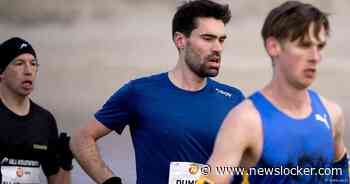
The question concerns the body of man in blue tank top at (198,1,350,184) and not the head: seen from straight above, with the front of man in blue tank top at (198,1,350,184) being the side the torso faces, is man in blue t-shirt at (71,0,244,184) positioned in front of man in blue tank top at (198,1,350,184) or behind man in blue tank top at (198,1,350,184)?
behind

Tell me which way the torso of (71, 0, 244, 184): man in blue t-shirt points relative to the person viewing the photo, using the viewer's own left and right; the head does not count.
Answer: facing the viewer and to the right of the viewer

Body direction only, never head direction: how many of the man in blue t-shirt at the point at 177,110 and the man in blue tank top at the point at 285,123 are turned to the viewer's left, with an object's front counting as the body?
0

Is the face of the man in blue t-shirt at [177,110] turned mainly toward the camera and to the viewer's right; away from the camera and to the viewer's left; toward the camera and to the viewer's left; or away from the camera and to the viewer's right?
toward the camera and to the viewer's right

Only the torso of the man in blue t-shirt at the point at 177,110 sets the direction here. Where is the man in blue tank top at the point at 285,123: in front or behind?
in front
